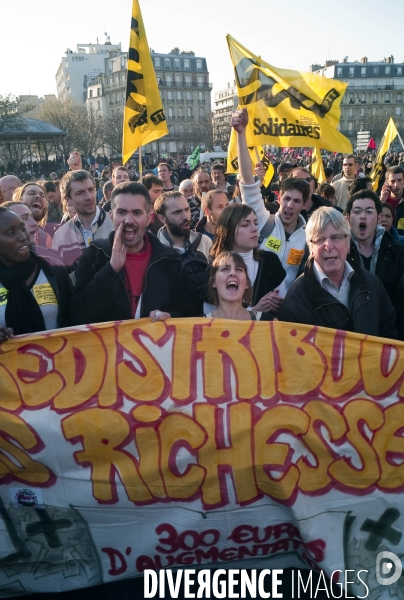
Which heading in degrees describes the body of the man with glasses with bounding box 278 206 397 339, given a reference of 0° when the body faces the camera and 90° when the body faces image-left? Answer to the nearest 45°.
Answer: approximately 0°

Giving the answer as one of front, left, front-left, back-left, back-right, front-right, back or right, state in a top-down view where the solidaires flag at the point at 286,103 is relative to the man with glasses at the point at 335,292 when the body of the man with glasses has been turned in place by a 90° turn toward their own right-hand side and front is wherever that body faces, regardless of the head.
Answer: right

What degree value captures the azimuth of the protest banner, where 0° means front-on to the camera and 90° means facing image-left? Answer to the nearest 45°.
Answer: approximately 0°

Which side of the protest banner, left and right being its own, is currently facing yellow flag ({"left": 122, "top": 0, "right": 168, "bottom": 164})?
back

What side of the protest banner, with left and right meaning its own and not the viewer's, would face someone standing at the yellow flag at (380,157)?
back

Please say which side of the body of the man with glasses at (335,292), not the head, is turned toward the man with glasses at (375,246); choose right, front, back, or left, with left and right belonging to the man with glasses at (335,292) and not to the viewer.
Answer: back

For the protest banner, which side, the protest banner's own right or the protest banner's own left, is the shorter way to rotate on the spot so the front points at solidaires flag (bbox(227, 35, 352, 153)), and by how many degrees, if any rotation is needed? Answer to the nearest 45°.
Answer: approximately 180°
